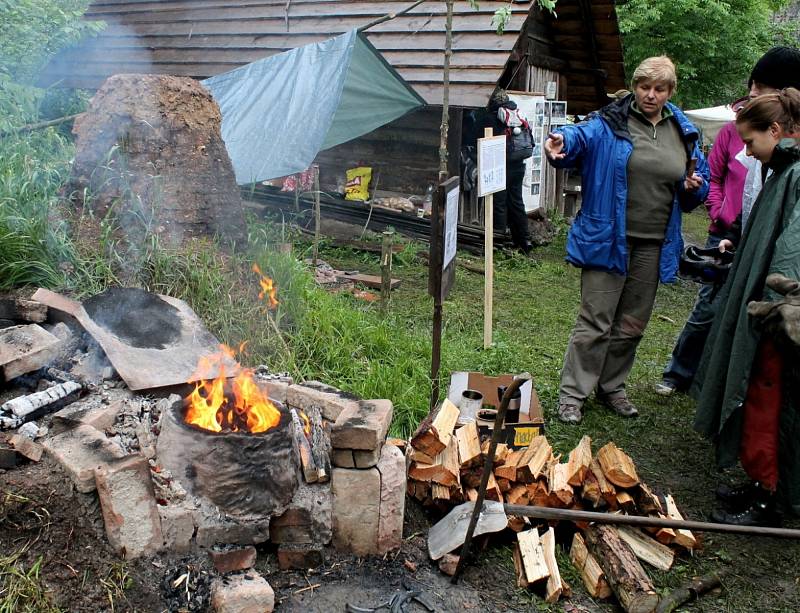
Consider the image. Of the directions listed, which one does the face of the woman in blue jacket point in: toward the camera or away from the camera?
toward the camera

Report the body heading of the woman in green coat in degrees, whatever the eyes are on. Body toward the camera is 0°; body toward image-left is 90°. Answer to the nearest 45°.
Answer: approximately 90°

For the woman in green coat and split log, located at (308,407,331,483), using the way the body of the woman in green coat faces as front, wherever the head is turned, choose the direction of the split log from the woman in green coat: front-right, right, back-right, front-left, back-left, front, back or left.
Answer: front-left

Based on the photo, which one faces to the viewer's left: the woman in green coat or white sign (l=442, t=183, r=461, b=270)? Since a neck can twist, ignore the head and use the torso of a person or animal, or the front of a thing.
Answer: the woman in green coat

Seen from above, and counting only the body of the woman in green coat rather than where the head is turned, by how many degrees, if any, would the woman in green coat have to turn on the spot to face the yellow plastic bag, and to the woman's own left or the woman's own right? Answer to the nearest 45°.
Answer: approximately 45° to the woman's own right

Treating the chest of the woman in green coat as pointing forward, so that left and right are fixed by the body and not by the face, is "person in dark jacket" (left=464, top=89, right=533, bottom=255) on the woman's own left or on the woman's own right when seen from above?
on the woman's own right

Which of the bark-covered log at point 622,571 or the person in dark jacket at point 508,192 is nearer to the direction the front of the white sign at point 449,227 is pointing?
the bark-covered log

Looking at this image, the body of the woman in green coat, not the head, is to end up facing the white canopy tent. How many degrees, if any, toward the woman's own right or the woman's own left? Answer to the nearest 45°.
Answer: approximately 90° to the woman's own right

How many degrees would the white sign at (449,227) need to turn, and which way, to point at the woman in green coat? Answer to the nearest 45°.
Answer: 0° — it already faces them

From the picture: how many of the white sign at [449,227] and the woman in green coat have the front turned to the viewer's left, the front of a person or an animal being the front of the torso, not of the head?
1

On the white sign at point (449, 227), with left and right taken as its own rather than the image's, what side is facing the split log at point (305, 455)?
right

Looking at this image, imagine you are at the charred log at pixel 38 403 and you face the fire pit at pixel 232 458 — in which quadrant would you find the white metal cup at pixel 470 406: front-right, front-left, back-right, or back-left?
front-left

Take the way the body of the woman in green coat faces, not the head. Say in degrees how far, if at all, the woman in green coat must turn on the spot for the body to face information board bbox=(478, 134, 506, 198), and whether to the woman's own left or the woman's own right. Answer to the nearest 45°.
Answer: approximately 45° to the woman's own right

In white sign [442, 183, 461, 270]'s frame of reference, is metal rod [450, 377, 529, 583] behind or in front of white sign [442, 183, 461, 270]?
in front

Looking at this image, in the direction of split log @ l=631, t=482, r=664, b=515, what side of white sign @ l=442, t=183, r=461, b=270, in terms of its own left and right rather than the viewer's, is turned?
front

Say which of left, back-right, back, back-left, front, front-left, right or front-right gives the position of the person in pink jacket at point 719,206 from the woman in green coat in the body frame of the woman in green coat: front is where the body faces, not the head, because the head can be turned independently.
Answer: right
